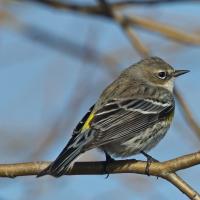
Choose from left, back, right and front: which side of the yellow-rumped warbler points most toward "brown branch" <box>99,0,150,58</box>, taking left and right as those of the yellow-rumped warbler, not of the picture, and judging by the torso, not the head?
left

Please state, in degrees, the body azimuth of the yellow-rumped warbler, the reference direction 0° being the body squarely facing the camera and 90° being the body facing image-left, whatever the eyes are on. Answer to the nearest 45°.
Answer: approximately 270°

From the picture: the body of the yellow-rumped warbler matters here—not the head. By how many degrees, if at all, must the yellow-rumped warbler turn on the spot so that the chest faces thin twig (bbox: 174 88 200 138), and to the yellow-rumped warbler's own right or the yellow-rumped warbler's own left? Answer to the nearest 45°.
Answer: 0° — it already faces it

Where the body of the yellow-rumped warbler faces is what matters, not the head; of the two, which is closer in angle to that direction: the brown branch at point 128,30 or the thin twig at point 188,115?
the thin twig

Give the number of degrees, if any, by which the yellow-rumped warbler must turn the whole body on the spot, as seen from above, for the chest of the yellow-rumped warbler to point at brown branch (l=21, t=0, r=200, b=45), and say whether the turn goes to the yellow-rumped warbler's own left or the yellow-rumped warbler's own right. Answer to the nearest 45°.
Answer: approximately 90° to the yellow-rumped warbler's own left
